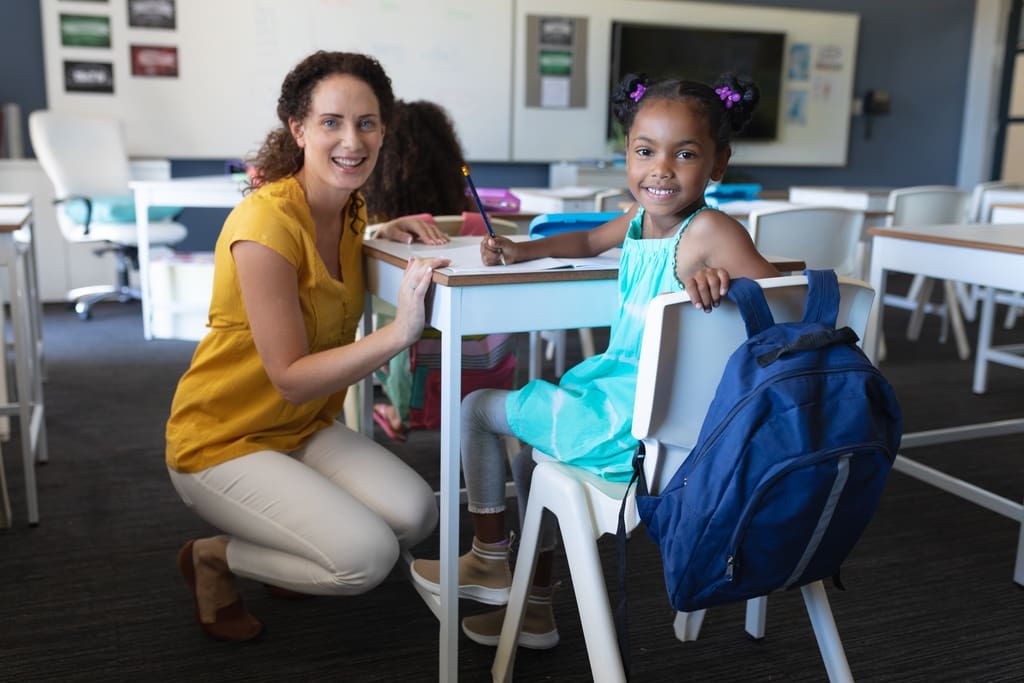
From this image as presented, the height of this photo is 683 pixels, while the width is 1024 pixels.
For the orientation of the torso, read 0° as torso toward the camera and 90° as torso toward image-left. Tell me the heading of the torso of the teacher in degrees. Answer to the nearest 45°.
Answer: approximately 315°

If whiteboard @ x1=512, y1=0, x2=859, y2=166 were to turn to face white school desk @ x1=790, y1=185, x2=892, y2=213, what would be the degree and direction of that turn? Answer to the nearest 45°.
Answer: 0° — it already faces it

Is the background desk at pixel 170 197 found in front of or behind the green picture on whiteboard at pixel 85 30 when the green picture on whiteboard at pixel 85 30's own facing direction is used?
in front

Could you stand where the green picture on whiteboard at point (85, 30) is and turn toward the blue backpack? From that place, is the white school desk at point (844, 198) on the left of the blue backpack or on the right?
left

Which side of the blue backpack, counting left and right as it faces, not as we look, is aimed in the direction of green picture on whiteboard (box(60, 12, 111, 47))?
back

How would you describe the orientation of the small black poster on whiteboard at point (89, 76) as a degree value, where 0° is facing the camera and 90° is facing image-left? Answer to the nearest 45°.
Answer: approximately 0°

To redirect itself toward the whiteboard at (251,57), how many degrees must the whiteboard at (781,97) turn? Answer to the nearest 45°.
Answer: approximately 45° to its right

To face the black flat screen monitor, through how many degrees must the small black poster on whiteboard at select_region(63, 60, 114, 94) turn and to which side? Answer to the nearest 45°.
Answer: approximately 90° to its left

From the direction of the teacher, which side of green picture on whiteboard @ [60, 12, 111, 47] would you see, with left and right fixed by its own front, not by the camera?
front

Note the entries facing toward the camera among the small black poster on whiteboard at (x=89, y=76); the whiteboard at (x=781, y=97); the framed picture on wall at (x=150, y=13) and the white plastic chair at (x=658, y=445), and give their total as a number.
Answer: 3

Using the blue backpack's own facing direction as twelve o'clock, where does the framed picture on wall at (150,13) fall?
The framed picture on wall is roughly at 6 o'clock from the blue backpack.

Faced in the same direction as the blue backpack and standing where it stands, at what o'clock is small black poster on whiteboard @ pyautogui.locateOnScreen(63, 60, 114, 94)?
The small black poster on whiteboard is roughly at 6 o'clock from the blue backpack.
